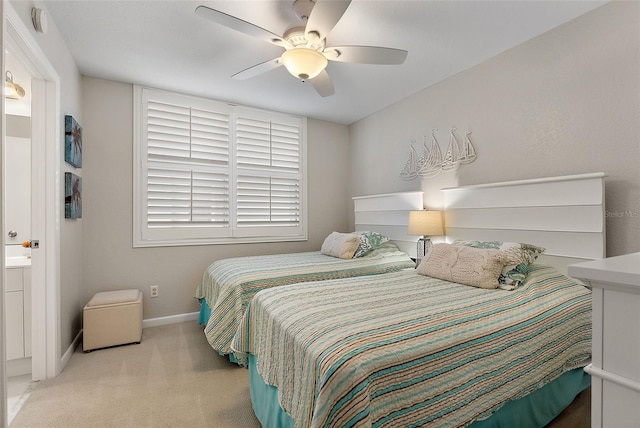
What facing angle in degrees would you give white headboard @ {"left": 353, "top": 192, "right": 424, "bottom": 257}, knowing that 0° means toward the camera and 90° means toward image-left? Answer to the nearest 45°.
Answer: approximately 45°

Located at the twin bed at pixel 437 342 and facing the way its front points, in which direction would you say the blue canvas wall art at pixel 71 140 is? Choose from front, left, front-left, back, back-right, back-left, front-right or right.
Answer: front-right

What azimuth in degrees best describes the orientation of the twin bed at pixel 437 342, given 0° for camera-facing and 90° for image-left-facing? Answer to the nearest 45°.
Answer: approximately 45°

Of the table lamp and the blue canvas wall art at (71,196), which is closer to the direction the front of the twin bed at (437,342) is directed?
the blue canvas wall art

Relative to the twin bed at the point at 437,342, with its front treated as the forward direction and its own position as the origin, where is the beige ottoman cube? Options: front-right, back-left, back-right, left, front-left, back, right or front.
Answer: front-right

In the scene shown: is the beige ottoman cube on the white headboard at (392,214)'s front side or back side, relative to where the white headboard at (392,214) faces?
on the front side

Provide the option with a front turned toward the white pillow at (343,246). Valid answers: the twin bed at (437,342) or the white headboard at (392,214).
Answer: the white headboard

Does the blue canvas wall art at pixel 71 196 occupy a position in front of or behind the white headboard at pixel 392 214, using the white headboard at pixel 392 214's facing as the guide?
in front
